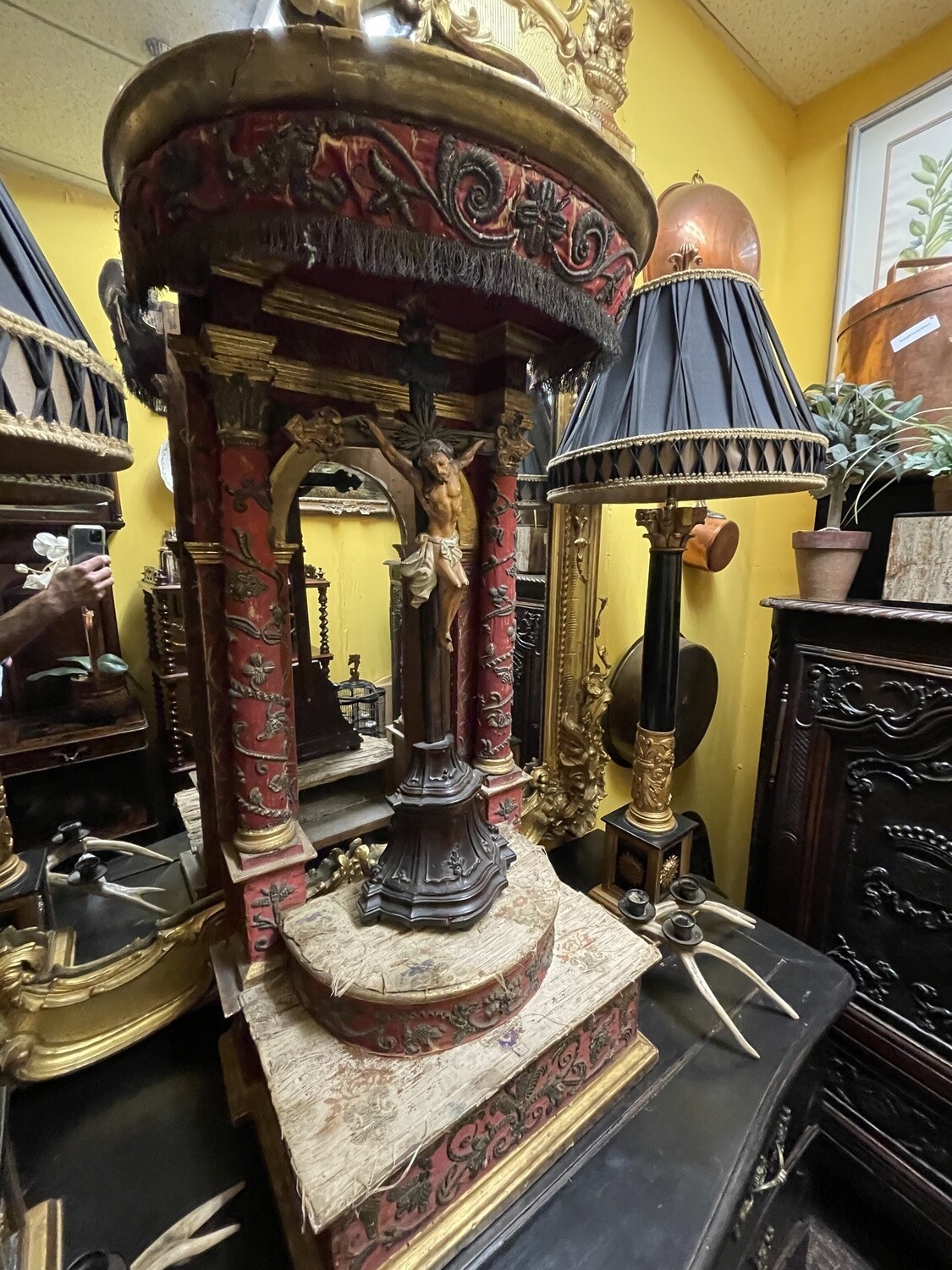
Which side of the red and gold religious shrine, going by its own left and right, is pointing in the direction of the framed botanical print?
left

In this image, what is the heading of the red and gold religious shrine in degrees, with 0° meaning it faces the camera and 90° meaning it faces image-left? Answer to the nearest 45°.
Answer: approximately 315°

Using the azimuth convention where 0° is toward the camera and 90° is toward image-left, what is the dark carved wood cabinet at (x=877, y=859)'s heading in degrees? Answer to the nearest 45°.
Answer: approximately 45°

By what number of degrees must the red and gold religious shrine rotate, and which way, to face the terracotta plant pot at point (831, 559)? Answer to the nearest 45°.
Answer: approximately 45° to its left
